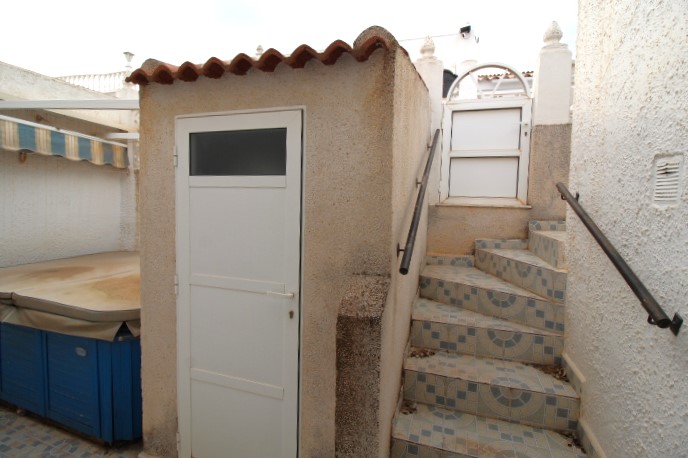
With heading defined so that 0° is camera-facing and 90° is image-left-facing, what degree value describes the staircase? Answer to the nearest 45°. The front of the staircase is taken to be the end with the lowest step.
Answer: approximately 0°

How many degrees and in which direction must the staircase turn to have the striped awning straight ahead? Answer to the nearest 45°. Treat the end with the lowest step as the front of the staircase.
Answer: approximately 90° to its right

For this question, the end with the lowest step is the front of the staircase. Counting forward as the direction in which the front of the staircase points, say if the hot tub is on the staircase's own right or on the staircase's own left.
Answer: on the staircase's own right

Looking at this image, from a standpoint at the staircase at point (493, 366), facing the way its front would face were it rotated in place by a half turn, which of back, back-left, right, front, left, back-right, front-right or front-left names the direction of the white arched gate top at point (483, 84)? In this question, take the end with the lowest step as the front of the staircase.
front

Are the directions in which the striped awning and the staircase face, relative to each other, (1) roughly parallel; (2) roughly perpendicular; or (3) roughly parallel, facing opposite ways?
roughly perpendicular

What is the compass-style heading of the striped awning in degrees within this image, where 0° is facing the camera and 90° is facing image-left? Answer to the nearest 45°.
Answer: approximately 315°

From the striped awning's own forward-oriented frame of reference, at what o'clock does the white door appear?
The white door is roughly at 1 o'clock from the striped awning.
